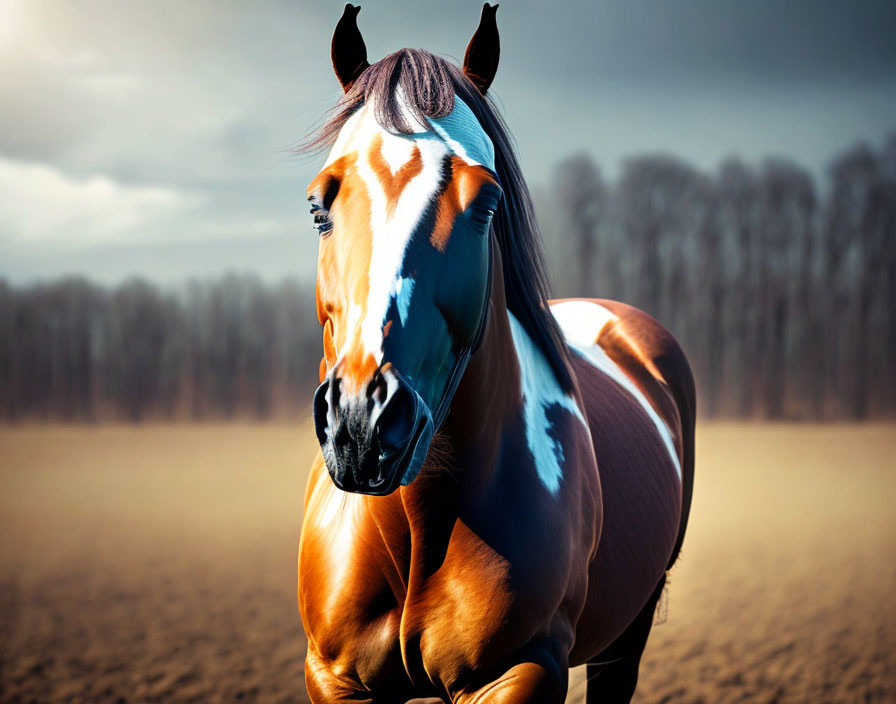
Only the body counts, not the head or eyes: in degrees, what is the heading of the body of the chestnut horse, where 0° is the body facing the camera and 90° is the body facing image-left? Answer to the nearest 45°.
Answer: approximately 45°
